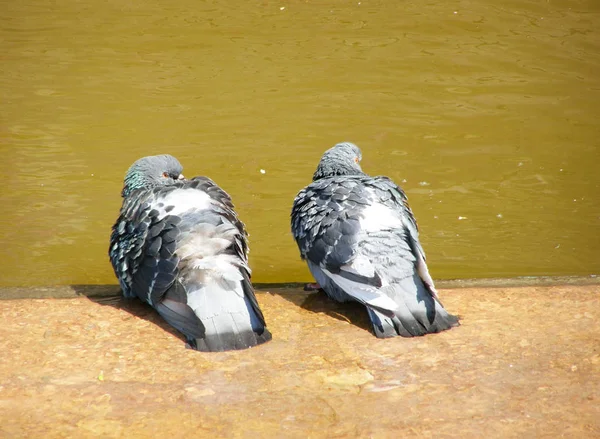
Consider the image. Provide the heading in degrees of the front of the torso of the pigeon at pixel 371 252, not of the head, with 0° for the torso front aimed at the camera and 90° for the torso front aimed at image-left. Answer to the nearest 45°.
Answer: approximately 135°

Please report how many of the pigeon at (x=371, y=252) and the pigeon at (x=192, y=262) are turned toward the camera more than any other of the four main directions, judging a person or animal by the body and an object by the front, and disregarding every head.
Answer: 0

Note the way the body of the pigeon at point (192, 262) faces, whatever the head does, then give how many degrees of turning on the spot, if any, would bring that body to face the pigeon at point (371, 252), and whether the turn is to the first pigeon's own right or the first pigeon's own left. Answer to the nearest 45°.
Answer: approximately 135° to the first pigeon's own right

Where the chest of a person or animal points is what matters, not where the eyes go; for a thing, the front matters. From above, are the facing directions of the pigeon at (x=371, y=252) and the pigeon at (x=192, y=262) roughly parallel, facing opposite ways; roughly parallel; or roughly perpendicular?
roughly parallel

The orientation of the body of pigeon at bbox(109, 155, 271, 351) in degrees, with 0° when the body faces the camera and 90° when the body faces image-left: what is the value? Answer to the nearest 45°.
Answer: approximately 135°

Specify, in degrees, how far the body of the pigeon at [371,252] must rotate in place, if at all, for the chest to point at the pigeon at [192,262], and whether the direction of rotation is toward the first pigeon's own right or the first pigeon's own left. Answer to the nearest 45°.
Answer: approximately 45° to the first pigeon's own left
